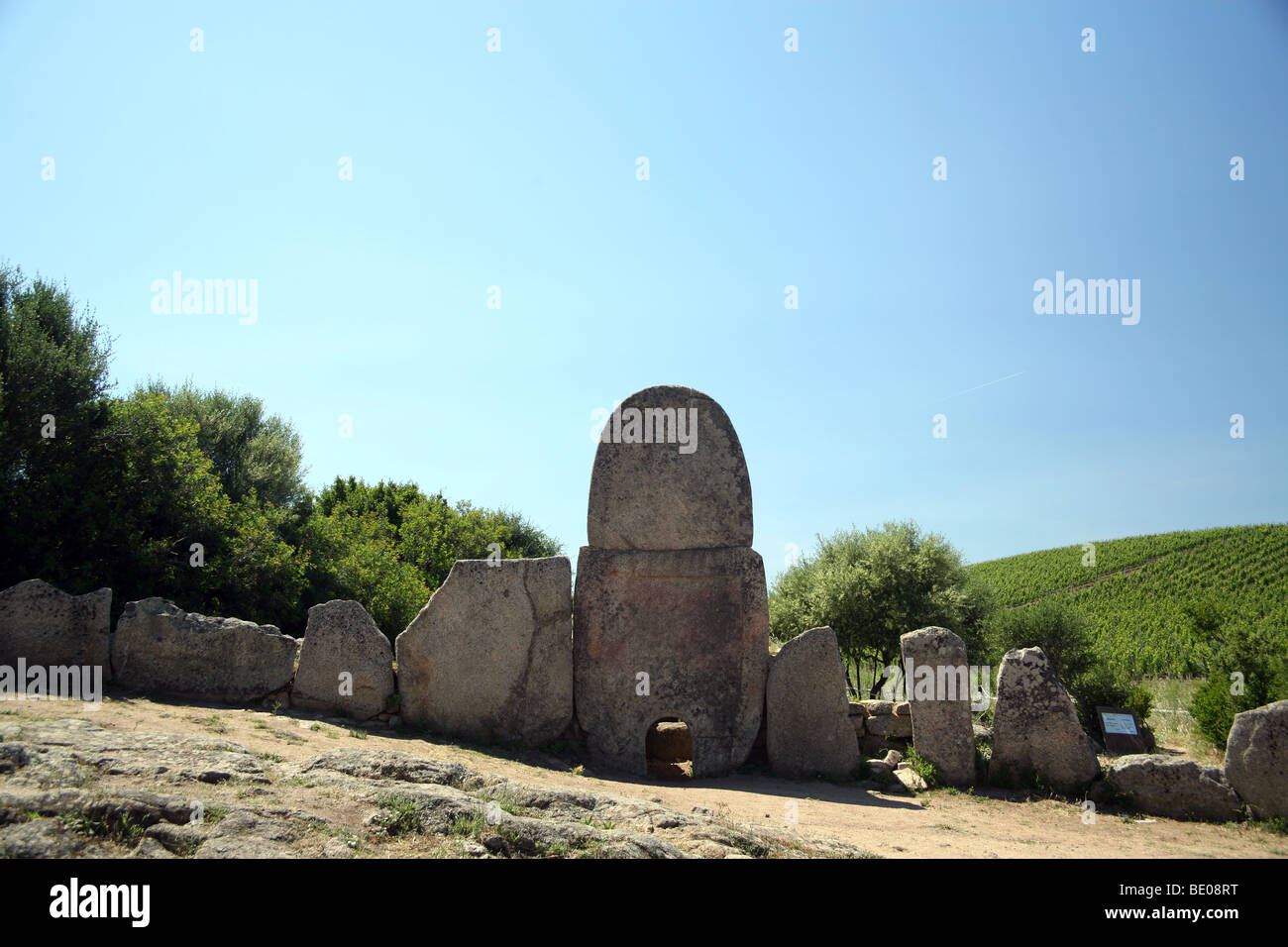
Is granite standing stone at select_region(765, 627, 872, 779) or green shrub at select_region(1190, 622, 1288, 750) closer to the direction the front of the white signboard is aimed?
the granite standing stone

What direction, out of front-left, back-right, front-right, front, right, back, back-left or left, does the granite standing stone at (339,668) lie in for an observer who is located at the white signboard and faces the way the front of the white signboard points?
front-right

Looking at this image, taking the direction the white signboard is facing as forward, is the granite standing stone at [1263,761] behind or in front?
in front

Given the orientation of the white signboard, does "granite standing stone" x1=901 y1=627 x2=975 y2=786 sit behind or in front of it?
in front

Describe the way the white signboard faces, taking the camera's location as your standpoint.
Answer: facing the viewer

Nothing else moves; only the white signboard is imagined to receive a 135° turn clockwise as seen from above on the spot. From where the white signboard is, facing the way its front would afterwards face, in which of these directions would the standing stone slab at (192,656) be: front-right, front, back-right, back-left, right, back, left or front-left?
left

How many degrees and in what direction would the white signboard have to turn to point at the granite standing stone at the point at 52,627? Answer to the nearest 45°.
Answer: approximately 45° to its right

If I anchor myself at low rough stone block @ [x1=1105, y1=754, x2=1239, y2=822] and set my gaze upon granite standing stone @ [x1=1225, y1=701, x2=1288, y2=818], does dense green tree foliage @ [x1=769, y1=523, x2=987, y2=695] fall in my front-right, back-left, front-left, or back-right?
back-left

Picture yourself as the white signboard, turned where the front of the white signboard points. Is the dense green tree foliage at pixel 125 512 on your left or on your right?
on your right

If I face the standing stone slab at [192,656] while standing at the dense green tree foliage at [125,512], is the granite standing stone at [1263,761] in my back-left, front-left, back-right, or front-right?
front-left
